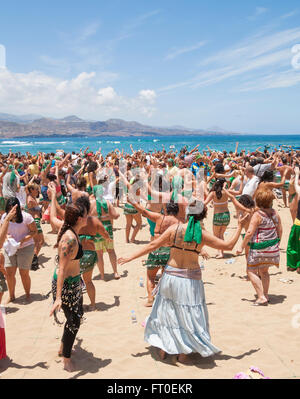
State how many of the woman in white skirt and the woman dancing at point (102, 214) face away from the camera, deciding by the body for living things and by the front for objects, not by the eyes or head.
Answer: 2

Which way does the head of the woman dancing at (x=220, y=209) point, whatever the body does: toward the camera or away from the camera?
away from the camera

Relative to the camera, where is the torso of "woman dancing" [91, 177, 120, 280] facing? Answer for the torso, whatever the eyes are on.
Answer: away from the camera

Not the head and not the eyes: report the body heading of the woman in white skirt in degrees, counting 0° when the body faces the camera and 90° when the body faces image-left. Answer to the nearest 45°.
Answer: approximately 180°

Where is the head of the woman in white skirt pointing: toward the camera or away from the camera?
away from the camera

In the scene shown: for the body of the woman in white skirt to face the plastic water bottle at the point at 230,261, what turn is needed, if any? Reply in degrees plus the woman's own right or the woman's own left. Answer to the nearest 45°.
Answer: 0° — they already face it
